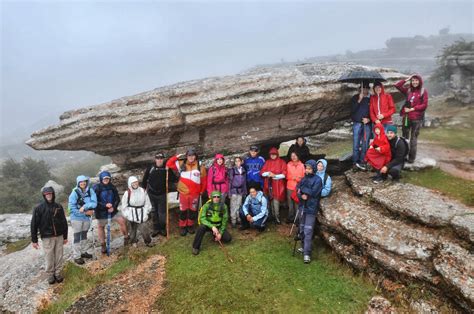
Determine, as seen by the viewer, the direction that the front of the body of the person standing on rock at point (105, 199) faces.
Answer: toward the camera

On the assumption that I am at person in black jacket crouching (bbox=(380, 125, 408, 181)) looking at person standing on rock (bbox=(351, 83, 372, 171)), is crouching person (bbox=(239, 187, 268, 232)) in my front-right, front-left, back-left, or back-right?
front-left

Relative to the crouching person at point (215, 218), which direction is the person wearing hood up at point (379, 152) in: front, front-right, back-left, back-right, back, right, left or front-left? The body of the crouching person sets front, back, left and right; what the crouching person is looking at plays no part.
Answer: left

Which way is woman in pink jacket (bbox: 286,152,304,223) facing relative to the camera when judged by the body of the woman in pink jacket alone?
toward the camera

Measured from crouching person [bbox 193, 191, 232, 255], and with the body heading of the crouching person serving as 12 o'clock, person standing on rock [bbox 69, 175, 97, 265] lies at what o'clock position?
The person standing on rock is roughly at 3 o'clock from the crouching person.

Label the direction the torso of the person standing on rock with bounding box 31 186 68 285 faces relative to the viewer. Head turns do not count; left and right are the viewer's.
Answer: facing the viewer

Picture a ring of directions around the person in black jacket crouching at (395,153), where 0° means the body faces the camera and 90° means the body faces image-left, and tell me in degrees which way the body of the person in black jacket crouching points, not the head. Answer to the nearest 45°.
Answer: approximately 45°

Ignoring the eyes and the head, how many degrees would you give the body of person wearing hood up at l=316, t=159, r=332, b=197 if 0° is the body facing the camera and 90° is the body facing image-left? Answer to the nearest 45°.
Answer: approximately 45°
